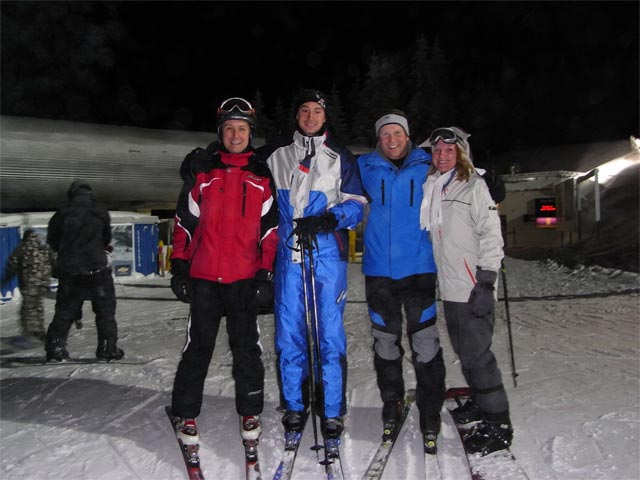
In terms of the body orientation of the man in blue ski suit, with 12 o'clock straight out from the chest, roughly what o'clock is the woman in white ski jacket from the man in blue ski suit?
The woman in white ski jacket is roughly at 9 o'clock from the man in blue ski suit.

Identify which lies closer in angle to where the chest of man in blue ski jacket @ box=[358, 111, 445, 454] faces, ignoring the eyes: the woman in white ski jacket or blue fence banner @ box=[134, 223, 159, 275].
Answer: the woman in white ski jacket

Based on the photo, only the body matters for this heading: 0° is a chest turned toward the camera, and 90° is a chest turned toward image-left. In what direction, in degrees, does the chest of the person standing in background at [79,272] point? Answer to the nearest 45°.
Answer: approximately 180°

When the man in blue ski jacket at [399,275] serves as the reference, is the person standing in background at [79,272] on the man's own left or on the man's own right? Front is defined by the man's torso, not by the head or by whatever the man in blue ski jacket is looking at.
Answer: on the man's own right

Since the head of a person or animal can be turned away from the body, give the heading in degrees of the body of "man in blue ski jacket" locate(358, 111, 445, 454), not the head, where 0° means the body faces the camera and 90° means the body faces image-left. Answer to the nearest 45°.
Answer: approximately 0°

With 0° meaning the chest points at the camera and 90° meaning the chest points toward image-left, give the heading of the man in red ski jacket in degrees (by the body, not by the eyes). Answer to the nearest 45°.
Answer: approximately 0°

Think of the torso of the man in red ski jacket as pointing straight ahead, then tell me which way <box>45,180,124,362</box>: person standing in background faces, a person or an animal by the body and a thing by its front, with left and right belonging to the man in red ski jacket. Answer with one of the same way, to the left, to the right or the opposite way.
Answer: the opposite way

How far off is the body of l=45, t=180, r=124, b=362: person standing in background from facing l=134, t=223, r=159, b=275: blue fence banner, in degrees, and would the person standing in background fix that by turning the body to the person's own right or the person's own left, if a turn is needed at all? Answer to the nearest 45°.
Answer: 0° — they already face it

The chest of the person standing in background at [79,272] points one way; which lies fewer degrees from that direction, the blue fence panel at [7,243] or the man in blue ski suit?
the blue fence panel

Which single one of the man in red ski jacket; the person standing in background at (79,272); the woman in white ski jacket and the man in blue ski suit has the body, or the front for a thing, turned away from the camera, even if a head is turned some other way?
the person standing in background

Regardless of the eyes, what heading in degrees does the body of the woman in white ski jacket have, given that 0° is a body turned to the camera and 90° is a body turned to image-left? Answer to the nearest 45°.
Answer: approximately 45°

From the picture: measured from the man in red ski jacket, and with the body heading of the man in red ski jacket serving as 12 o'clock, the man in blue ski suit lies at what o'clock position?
The man in blue ski suit is roughly at 9 o'clock from the man in red ski jacket.

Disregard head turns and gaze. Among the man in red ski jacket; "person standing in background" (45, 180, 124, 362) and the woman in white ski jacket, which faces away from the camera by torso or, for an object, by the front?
the person standing in background

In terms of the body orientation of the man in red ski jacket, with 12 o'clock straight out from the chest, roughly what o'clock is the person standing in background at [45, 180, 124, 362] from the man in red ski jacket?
The person standing in background is roughly at 5 o'clock from the man in red ski jacket.
